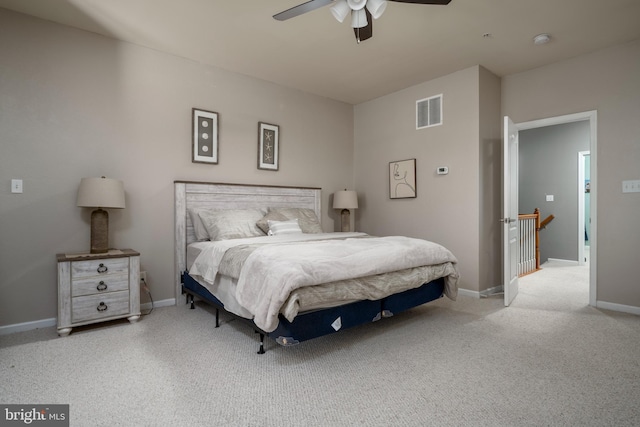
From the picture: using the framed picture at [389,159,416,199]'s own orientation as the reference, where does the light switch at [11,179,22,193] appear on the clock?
The light switch is roughly at 12 o'clock from the framed picture.

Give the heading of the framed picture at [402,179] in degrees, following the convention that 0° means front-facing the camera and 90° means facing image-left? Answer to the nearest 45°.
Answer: approximately 45°

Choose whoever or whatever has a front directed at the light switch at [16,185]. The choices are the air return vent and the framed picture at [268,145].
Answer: the air return vent

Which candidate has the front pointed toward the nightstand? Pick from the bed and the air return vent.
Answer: the air return vent

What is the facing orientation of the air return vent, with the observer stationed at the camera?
facing the viewer and to the left of the viewer

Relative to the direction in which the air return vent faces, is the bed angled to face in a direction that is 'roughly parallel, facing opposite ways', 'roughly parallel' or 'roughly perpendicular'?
roughly perpendicular

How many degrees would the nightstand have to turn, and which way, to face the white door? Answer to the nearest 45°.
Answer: approximately 45° to its left

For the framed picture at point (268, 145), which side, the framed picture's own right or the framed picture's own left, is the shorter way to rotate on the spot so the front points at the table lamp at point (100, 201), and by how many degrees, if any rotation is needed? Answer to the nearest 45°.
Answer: approximately 90° to the framed picture's own right

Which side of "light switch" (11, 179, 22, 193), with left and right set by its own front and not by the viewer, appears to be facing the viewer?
front

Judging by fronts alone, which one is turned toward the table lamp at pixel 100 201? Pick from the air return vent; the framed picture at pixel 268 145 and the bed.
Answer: the air return vent

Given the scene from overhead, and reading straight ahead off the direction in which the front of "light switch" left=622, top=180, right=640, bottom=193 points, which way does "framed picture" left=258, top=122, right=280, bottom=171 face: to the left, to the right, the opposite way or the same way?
to the left

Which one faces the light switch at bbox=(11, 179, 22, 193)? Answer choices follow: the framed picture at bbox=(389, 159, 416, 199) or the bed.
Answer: the framed picture

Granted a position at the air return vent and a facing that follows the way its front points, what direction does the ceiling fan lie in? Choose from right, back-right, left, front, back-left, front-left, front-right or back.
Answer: front-left
